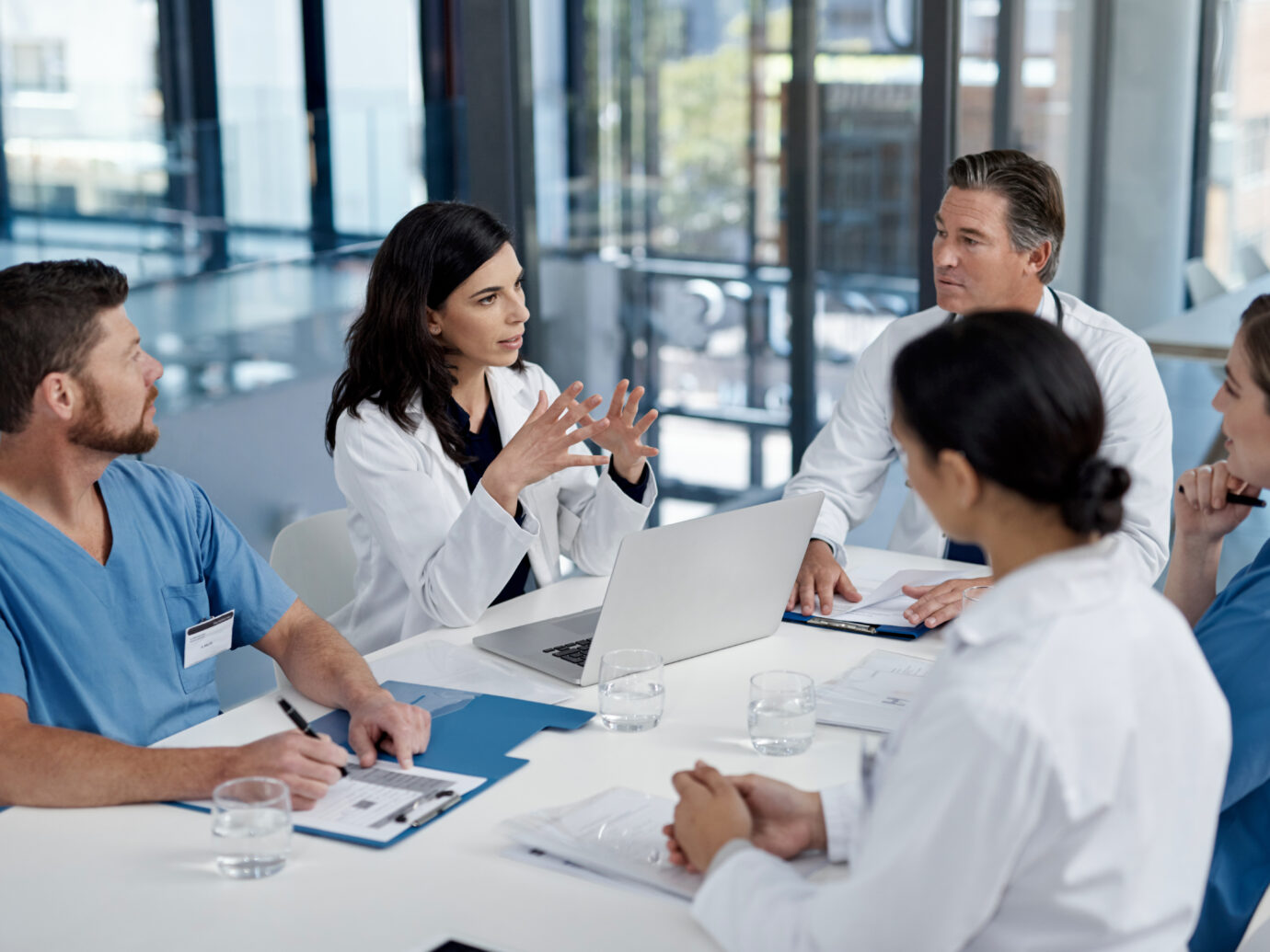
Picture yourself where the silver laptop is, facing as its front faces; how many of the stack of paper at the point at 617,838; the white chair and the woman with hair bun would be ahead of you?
1

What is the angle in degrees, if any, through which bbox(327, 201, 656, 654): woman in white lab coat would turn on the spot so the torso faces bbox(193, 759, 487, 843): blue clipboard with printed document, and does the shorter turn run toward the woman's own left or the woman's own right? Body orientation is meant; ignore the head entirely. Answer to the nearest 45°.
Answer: approximately 45° to the woman's own right

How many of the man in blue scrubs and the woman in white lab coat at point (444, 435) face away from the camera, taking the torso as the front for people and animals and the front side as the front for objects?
0

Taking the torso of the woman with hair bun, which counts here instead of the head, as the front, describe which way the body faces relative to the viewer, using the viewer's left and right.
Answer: facing away from the viewer and to the left of the viewer

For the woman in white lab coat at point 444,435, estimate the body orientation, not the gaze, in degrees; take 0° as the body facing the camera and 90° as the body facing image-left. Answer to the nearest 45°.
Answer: approximately 315°

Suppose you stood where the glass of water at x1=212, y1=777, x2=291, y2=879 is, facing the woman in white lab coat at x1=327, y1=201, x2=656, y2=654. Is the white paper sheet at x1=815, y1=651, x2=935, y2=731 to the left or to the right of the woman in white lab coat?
right

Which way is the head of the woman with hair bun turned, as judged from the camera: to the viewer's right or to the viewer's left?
to the viewer's left

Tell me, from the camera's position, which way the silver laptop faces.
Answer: facing away from the viewer and to the left of the viewer

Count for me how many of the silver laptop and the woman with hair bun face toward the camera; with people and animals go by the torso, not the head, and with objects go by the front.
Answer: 0

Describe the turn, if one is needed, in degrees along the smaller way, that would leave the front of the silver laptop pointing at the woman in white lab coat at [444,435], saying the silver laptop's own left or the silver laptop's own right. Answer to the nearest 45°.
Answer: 0° — it already faces them

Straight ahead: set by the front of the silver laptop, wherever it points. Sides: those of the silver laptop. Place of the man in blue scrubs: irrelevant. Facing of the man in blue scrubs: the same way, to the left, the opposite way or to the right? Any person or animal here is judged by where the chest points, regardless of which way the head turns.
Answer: the opposite way

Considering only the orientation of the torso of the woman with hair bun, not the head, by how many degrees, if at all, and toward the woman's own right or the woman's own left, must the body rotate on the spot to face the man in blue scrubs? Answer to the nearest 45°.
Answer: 0° — they already face them

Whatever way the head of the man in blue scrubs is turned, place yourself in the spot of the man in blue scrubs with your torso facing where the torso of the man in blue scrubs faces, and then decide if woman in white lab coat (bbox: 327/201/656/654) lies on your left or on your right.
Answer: on your left
